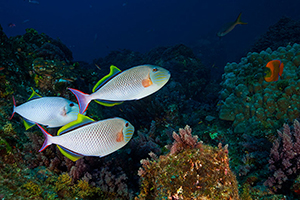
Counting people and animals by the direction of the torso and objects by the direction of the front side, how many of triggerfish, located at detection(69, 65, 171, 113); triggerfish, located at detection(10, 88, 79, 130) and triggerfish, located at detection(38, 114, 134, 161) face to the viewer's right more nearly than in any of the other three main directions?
3

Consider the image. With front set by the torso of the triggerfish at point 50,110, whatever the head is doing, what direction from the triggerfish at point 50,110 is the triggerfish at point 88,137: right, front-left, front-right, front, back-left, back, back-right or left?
right

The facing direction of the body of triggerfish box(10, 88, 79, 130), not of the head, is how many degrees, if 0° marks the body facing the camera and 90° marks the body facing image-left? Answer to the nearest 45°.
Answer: approximately 270°

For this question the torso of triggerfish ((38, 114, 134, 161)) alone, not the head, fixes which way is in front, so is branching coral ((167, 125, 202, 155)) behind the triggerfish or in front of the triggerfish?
in front

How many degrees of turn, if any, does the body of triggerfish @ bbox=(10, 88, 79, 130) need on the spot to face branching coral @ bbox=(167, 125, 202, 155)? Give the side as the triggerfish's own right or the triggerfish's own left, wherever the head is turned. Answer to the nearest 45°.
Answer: approximately 45° to the triggerfish's own right

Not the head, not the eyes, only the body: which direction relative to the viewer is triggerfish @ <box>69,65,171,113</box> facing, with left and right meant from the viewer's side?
facing to the right of the viewer

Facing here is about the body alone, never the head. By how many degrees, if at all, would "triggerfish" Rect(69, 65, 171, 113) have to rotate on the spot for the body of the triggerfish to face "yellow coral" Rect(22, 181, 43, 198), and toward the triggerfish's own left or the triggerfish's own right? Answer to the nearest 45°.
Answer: approximately 180°

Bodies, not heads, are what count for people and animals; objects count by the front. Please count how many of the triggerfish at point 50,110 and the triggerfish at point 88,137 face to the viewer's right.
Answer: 2

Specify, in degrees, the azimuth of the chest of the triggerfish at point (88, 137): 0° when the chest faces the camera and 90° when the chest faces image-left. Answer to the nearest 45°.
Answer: approximately 270°

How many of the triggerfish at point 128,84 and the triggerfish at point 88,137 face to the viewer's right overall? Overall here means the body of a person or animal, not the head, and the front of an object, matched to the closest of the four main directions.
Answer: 2
